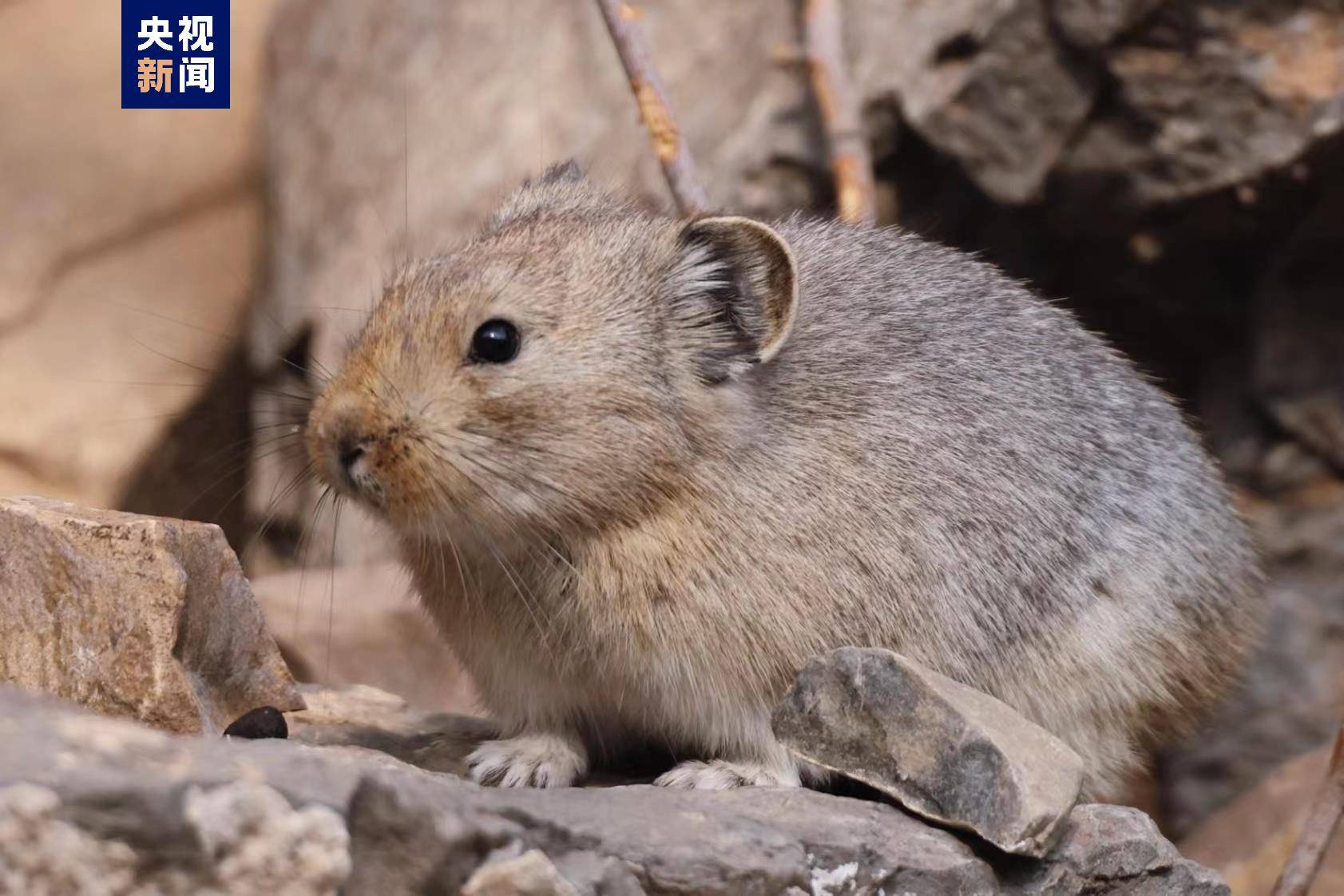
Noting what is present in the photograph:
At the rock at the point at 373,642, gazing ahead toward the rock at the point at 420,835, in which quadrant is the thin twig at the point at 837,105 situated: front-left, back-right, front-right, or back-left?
back-left

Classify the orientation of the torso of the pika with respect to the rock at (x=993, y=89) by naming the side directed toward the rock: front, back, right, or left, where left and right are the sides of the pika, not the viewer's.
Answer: right

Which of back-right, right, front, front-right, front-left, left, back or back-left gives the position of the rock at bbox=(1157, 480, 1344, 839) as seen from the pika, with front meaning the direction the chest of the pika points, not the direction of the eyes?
back-right

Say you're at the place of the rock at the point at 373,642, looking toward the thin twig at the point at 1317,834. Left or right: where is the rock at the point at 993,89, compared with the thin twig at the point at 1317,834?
left

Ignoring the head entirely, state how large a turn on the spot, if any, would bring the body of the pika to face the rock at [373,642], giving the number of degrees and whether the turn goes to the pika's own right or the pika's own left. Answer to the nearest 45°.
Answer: approximately 45° to the pika's own right

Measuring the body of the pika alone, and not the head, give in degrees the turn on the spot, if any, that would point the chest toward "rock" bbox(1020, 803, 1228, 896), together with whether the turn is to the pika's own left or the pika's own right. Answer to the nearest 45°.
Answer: approximately 180°

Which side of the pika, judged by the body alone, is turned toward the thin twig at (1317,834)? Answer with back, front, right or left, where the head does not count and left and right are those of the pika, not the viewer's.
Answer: back

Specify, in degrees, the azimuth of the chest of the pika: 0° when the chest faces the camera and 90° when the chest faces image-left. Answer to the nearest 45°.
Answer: approximately 90°

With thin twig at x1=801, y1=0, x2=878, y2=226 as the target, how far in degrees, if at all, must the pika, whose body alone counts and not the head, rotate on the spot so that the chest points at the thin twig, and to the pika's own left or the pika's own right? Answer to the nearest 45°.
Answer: approximately 90° to the pika's own right

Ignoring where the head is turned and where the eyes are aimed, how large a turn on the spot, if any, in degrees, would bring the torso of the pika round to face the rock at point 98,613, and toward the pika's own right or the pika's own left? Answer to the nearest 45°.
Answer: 0° — it already faces it
